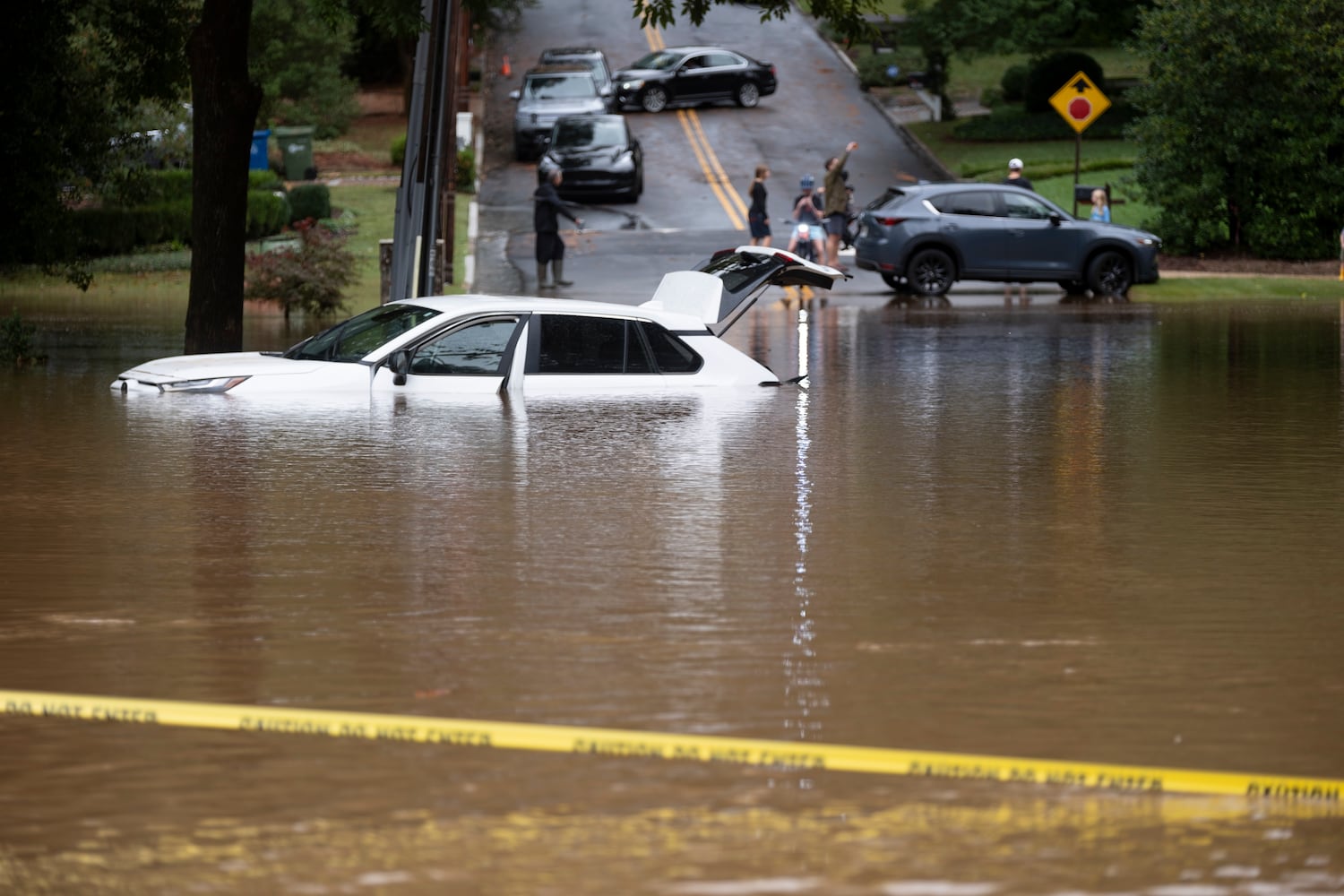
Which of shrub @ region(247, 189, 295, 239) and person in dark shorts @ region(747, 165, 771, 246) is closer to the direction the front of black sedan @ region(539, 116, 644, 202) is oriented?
the person in dark shorts

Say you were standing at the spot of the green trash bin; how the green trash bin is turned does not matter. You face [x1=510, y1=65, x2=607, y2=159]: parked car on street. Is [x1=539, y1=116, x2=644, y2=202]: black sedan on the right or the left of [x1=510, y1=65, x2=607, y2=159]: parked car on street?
right

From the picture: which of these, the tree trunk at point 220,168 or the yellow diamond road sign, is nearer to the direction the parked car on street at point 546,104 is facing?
the tree trunk

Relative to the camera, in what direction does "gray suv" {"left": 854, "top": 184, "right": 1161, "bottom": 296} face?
facing to the right of the viewer

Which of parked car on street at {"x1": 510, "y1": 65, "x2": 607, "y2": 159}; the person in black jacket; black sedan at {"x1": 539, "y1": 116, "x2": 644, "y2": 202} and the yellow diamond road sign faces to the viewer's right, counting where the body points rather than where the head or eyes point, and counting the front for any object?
the person in black jacket

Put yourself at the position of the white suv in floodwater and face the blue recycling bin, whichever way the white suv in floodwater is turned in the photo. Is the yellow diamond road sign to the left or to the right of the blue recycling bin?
right

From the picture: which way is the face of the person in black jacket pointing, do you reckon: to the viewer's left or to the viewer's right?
to the viewer's right

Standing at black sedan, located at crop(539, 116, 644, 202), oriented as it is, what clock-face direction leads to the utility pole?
The utility pole is roughly at 12 o'clock from the black sedan.

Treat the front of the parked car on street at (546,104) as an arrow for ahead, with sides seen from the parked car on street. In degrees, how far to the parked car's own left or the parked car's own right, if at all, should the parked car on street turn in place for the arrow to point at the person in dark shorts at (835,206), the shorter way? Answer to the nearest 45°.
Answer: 0° — it already faces them

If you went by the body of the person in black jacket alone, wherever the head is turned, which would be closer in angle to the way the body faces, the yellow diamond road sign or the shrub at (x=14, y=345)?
the yellow diamond road sign
